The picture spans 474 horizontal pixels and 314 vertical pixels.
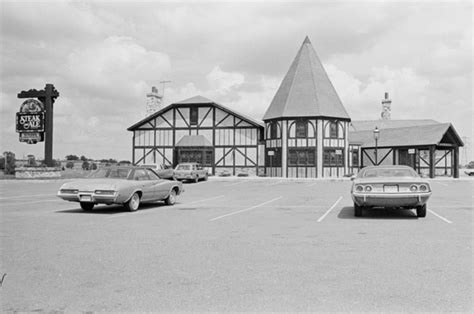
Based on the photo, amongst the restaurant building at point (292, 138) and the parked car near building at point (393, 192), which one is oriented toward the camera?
the restaurant building

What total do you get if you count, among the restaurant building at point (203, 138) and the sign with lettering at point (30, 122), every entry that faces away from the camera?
0

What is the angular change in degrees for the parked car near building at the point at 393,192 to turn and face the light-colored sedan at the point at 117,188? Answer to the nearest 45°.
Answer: approximately 90° to its left

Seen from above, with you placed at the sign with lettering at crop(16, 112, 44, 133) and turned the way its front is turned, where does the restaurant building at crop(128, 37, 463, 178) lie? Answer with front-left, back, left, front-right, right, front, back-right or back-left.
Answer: left

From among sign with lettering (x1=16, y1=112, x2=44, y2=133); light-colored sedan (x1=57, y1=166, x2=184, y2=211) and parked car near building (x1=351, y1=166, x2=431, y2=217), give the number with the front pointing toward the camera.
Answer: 1

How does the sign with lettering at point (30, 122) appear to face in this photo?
toward the camera

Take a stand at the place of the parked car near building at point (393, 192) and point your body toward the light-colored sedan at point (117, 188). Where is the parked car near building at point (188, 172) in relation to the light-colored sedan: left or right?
right

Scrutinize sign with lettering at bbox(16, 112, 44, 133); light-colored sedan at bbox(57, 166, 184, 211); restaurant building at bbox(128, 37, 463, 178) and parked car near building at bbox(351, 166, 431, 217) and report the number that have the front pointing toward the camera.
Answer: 2

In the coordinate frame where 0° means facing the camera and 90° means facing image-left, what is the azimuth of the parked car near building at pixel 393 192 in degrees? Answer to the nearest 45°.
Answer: approximately 180°

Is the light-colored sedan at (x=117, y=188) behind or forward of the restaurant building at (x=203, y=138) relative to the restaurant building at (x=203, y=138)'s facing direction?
forward

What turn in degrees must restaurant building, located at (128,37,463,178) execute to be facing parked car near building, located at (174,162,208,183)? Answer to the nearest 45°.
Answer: approximately 45° to its right
